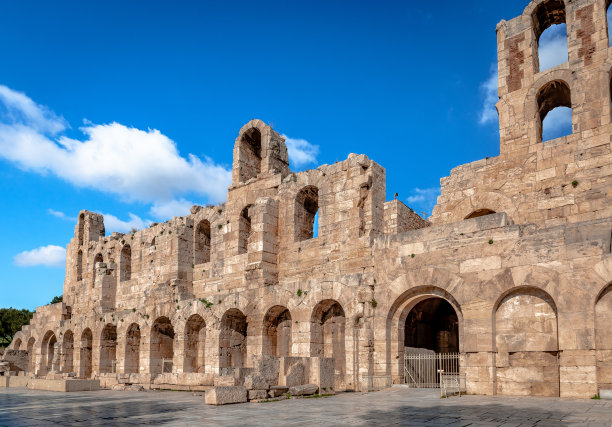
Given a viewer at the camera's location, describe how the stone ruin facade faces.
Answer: facing the viewer and to the left of the viewer
